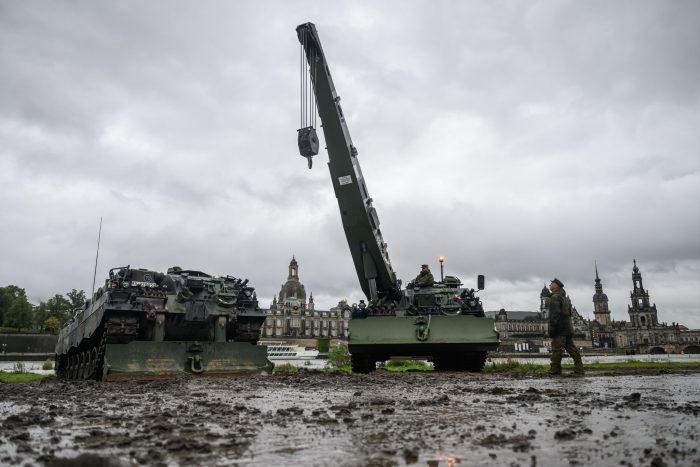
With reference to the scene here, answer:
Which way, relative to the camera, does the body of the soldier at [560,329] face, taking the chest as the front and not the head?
to the viewer's left

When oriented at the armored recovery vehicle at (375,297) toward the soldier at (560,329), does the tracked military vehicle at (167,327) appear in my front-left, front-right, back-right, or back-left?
back-right

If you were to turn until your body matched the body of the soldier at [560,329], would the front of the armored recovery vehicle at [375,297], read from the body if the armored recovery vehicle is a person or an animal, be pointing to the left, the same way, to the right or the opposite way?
to the left

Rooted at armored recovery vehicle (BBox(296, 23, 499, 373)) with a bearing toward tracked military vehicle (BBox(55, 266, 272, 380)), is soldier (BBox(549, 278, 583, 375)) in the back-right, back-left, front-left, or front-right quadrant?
back-left

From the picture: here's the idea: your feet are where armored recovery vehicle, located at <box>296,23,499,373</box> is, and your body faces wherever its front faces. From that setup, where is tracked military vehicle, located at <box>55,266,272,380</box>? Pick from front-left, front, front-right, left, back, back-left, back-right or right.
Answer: right

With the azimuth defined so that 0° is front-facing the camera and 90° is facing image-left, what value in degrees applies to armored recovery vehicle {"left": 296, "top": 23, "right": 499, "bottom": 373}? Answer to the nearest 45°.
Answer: approximately 0°

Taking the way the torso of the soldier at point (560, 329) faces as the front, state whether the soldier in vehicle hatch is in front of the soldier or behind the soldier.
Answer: in front

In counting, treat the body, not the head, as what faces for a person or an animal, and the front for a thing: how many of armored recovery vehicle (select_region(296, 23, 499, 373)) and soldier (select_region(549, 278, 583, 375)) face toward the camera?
1

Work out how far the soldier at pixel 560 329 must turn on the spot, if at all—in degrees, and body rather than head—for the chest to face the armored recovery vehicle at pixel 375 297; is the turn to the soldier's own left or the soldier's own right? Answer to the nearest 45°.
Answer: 0° — they already face it

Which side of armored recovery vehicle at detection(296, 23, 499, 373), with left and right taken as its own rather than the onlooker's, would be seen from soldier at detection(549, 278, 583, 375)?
left
